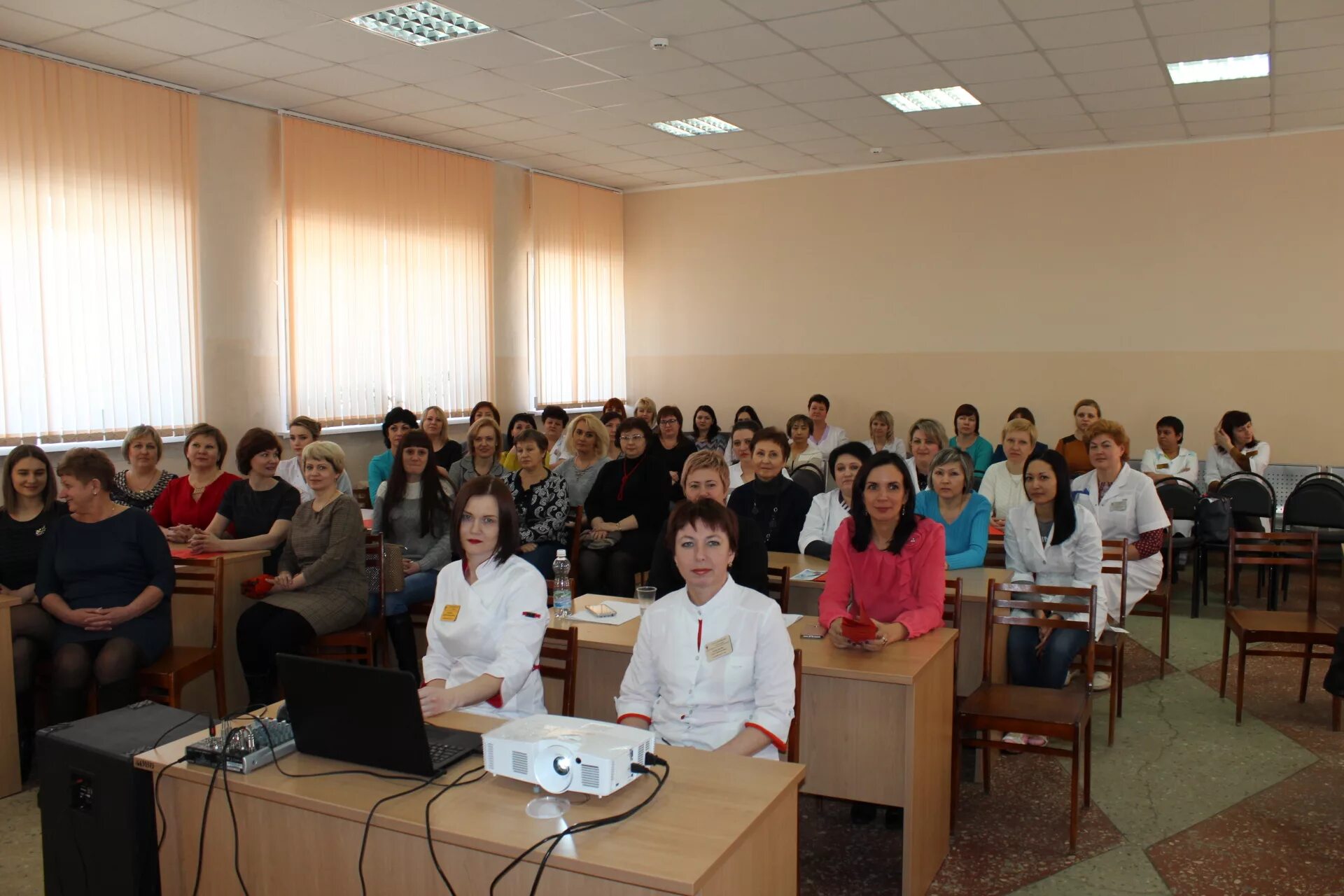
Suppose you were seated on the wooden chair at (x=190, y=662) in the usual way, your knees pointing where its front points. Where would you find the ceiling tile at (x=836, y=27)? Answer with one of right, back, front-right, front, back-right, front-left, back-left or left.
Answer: back-left

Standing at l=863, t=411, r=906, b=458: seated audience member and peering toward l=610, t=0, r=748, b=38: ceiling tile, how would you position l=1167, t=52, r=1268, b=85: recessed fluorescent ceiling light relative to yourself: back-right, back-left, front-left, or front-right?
front-left

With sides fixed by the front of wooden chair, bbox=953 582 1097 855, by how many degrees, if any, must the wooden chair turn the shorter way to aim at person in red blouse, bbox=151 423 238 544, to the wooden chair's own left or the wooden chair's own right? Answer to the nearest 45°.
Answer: approximately 45° to the wooden chair's own right

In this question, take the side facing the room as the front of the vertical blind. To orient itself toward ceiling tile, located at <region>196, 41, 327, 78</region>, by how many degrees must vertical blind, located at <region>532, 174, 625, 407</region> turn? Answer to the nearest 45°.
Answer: approximately 90° to its right

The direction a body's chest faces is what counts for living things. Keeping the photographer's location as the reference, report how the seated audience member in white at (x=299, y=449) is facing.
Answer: facing the viewer and to the left of the viewer

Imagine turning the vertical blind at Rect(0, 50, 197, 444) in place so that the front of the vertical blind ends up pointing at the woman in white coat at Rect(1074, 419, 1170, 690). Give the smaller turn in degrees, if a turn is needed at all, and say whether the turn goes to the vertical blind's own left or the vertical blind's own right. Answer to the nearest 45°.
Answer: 0° — it already faces them

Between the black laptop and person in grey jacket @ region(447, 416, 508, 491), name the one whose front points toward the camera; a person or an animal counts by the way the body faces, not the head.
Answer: the person in grey jacket

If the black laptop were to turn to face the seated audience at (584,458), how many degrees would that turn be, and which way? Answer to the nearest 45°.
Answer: approximately 45° to its left

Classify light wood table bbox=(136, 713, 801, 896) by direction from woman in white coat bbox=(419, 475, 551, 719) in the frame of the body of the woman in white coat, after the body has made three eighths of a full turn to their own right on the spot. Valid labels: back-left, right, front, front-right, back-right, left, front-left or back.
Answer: back

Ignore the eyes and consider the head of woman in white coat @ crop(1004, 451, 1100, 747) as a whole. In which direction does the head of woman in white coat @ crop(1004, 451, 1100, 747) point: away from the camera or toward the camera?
toward the camera

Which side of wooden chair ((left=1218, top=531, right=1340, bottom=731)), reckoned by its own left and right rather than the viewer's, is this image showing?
front

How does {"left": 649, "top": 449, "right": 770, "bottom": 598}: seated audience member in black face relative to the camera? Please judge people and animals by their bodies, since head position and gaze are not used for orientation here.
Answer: toward the camera

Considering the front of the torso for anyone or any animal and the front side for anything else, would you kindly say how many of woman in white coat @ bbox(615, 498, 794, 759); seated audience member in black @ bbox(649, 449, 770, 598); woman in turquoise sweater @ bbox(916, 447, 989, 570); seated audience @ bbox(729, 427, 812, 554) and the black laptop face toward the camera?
4

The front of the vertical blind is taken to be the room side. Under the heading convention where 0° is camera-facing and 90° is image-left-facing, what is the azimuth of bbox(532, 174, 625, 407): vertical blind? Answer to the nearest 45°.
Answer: approximately 315°

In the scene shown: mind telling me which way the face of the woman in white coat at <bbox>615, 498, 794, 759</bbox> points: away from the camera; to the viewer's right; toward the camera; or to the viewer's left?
toward the camera

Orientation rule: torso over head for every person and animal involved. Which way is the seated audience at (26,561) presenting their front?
toward the camera

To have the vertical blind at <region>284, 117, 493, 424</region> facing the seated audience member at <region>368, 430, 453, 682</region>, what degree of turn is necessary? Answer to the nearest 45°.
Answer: approximately 45° to its right
